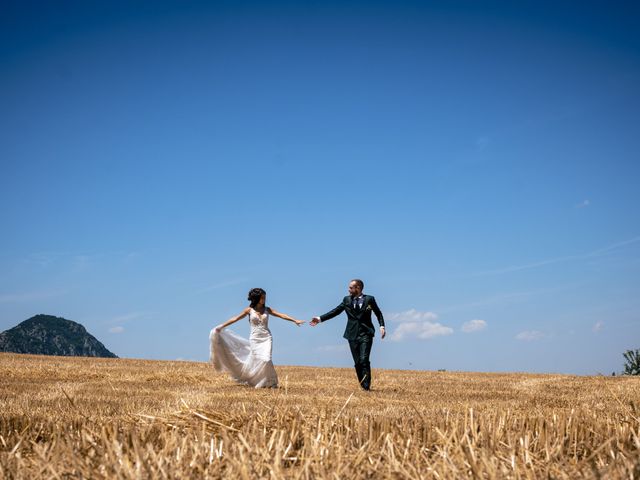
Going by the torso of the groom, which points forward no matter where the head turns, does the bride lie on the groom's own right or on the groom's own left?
on the groom's own right

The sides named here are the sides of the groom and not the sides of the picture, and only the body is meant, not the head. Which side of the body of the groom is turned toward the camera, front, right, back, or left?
front
